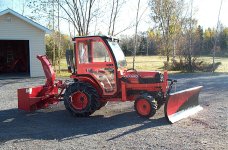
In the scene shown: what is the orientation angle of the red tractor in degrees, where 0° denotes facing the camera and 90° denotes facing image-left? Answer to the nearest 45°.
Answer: approximately 270°
